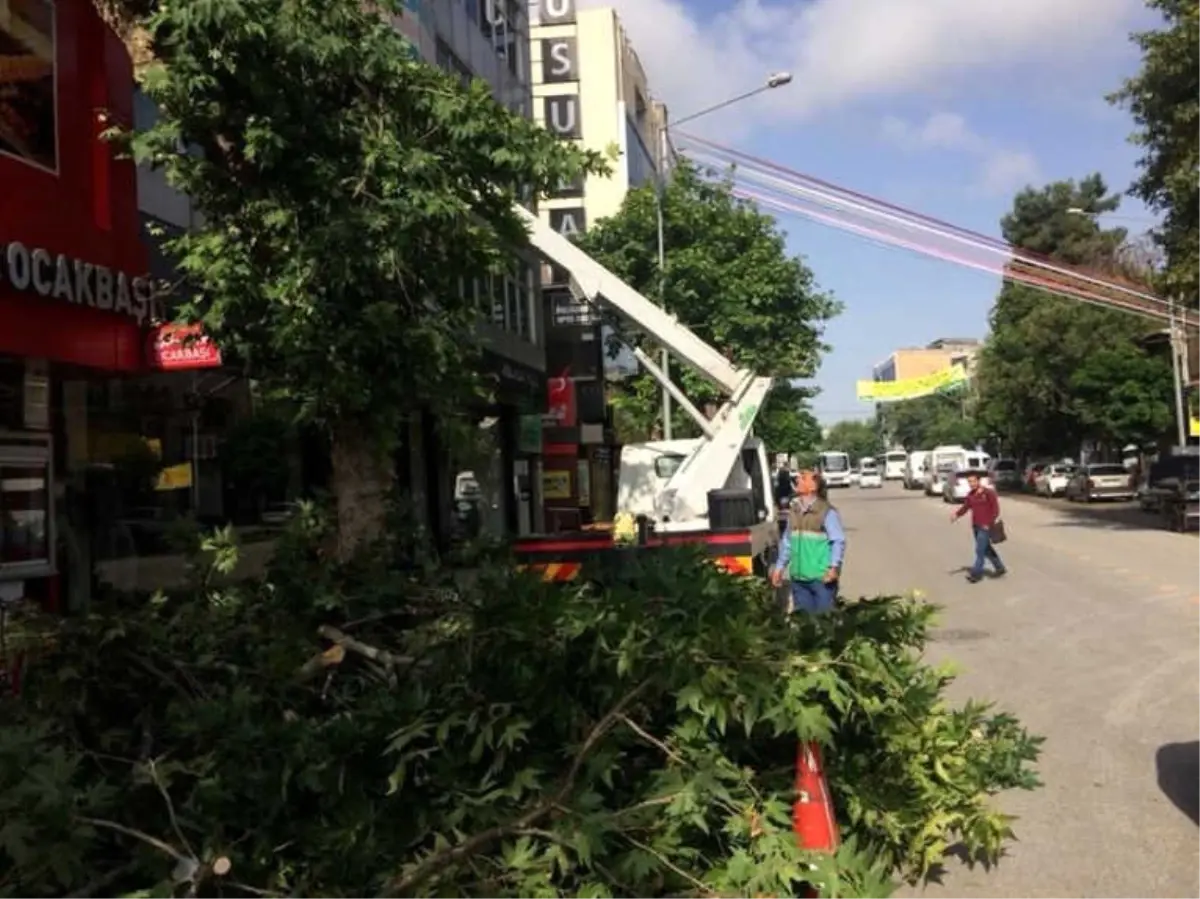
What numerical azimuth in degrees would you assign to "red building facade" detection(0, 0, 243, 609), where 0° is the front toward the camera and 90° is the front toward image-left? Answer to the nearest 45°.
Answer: approximately 315°

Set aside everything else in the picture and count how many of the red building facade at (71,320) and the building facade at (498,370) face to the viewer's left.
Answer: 0

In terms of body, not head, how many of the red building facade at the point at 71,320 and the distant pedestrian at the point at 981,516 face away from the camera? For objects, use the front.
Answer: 0

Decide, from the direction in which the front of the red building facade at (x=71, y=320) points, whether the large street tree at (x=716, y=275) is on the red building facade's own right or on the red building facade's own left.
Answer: on the red building facade's own left

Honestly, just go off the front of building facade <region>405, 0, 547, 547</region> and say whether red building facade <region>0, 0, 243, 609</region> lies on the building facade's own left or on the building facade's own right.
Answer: on the building facade's own right

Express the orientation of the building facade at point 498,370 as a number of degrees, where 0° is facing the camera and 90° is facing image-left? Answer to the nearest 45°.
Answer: approximately 315°

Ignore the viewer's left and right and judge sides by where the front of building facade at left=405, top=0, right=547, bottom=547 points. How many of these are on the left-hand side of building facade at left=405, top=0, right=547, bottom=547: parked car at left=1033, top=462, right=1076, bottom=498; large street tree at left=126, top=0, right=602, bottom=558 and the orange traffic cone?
1

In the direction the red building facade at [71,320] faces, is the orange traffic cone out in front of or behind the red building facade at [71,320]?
in front

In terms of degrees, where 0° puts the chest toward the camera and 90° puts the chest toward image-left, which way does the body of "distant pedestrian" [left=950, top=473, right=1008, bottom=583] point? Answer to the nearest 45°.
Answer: approximately 45°

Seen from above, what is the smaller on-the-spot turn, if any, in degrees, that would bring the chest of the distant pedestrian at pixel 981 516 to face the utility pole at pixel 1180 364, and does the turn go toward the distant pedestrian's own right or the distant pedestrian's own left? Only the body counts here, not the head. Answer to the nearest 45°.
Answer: approximately 135° to the distant pedestrian's own right

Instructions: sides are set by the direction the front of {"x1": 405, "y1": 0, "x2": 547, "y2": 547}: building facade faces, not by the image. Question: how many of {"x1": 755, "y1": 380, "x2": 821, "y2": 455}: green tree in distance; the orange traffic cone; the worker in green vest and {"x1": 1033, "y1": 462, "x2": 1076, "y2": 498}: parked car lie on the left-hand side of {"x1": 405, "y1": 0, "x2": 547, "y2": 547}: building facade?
2
